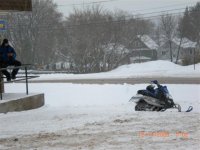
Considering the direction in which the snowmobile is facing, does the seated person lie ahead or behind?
behind

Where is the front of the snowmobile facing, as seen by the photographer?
facing to the right of the viewer

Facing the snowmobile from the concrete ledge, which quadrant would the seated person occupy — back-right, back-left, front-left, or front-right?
back-left

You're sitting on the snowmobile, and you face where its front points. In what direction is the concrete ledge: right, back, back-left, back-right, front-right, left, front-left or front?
back
